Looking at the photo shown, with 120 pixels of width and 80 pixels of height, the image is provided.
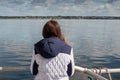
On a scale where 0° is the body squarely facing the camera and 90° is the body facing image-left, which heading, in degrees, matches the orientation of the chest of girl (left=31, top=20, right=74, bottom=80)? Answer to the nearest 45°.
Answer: approximately 180°
